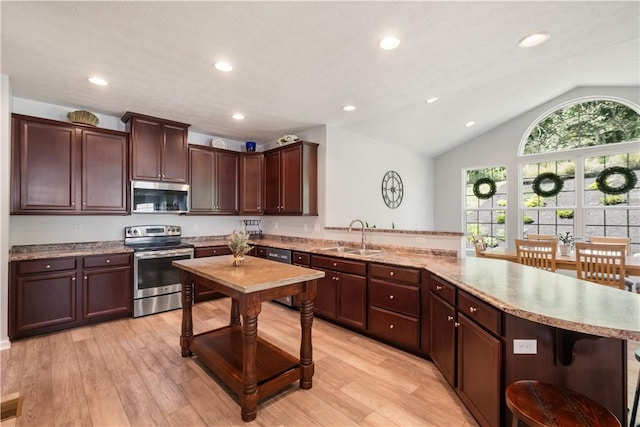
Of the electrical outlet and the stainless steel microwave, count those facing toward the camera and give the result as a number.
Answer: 2

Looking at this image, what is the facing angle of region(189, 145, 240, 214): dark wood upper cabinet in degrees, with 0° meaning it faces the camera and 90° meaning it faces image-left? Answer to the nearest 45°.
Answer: approximately 315°

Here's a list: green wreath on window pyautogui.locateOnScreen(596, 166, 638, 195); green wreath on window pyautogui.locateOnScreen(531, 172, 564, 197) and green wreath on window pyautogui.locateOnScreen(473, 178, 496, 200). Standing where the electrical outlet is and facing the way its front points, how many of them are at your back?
3

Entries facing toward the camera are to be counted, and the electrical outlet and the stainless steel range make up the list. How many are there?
2

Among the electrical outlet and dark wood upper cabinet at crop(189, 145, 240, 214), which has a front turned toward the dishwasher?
the dark wood upper cabinet

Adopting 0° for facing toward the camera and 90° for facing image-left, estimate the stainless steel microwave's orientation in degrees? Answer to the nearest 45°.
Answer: approximately 0°

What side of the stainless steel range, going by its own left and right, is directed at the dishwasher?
left

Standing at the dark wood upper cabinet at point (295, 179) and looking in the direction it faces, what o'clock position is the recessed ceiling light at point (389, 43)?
The recessed ceiling light is roughly at 10 o'clock from the dark wood upper cabinet.
